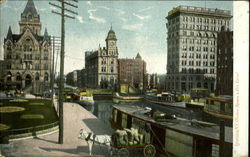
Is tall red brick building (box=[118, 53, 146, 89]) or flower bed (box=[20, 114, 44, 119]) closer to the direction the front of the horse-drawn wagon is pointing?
the flower bed

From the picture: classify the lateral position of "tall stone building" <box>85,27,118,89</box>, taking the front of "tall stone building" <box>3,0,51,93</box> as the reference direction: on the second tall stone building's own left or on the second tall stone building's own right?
on the second tall stone building's own left

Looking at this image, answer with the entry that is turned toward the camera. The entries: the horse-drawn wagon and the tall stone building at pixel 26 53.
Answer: the tall stone building

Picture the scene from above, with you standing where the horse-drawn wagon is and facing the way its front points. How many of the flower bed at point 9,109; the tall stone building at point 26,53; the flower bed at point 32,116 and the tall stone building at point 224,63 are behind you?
1

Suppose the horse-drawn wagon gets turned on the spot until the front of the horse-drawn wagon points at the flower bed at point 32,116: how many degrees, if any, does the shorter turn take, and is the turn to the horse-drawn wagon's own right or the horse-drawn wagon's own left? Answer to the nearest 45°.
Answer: approximately 45° to the horse-drawn wagon's own right

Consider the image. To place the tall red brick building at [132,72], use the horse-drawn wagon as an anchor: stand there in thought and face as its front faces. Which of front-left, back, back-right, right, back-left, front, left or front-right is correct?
right

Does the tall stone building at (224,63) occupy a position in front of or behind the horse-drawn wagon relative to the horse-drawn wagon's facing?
behind

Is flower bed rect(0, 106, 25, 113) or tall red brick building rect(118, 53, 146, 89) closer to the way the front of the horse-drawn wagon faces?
the flower bed

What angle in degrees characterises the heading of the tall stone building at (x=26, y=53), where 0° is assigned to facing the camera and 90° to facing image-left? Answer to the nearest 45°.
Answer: approximately 0°

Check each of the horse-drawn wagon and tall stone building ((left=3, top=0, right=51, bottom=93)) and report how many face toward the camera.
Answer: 1

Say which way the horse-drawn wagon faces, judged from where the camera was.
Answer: facing to the left of the viewer

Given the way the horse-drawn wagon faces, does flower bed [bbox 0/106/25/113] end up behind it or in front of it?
in front

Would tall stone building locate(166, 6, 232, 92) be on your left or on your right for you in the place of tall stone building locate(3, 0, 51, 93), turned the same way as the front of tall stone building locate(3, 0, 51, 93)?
on your left
